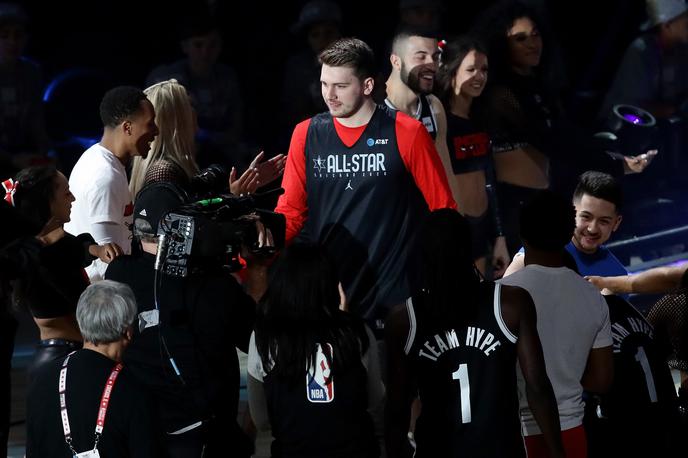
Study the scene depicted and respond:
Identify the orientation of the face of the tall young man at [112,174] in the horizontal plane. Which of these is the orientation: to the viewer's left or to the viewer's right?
to the viewer's right

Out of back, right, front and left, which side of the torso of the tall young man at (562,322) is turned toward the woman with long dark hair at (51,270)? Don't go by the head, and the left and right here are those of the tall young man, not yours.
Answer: left

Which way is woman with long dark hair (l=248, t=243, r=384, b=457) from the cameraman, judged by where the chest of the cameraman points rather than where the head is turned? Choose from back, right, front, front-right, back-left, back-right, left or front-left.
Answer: right

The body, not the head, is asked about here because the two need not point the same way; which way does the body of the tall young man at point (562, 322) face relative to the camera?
away from the camera

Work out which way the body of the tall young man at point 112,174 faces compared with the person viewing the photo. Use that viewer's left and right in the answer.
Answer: facing to the right of the viewer

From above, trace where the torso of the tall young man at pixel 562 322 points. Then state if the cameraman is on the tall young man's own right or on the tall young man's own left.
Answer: on the tall young man's own left

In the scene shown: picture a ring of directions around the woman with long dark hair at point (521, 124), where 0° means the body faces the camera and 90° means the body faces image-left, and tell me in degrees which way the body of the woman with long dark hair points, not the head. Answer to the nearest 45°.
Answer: approximately 315°

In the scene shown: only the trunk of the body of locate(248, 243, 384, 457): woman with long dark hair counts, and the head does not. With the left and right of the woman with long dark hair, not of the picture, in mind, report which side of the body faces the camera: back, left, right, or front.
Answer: back
